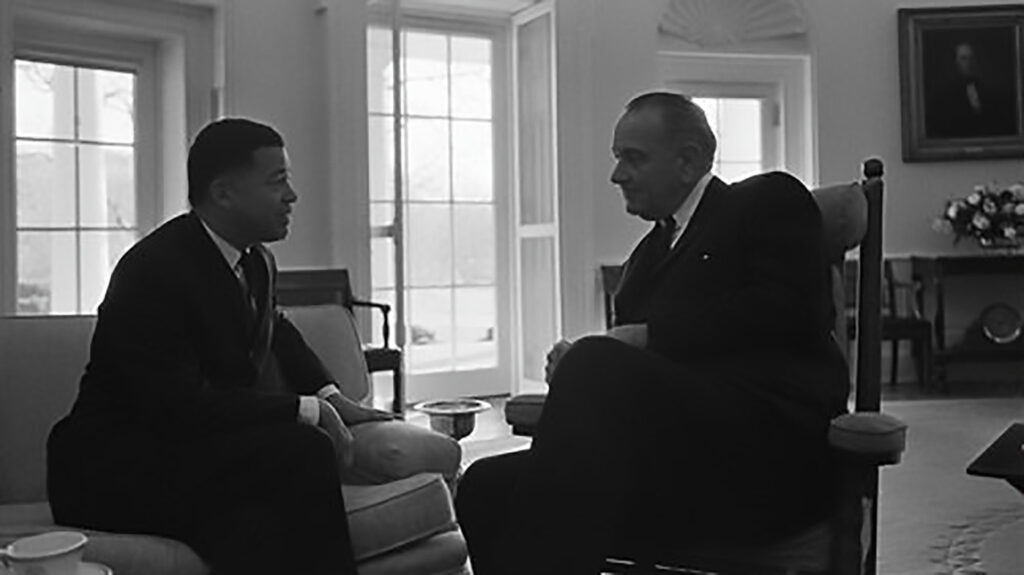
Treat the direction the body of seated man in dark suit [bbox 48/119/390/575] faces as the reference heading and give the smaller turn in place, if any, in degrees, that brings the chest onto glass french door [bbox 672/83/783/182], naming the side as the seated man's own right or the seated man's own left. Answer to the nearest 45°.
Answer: approximately 45° to the seated man's own left

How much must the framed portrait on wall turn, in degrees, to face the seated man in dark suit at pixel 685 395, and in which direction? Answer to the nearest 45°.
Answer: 0° — it already faces them

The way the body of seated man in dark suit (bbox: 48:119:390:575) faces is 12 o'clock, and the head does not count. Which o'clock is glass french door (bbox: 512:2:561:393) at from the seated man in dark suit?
The glass french door is roughly at 10 o'clock from the seated man in dark suit.

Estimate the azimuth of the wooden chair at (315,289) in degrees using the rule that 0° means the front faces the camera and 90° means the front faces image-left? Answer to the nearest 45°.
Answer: approximately 315°

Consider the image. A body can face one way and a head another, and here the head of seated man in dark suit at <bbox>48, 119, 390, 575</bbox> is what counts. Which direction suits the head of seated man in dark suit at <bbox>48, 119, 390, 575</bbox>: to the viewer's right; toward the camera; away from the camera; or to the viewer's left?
to the viewer's right

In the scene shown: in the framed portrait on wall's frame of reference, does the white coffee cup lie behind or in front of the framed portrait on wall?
in front

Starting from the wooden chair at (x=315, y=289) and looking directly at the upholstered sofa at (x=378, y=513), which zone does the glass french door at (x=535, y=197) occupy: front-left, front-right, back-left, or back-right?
back-left

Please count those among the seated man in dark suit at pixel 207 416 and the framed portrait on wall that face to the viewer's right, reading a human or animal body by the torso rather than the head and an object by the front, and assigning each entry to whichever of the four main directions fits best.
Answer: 1

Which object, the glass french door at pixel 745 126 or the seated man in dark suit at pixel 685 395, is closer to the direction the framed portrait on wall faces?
the seated man in dark suit

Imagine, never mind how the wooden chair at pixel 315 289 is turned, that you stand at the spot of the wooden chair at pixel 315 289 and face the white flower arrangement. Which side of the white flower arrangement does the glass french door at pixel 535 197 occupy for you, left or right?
left

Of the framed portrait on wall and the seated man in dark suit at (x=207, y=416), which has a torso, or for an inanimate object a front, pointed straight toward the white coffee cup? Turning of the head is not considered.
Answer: the framed portrait on wall

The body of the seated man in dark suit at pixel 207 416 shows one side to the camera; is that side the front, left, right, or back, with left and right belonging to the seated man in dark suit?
right

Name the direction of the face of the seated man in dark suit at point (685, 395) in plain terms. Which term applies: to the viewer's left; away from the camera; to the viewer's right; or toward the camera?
to the viewer's left
